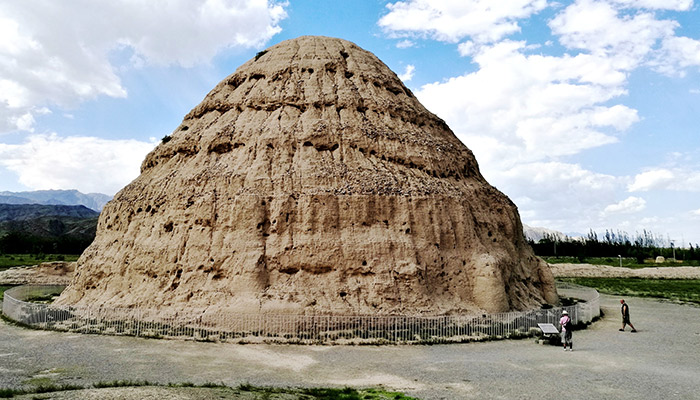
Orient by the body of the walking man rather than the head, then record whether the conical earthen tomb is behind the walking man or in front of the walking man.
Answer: in front

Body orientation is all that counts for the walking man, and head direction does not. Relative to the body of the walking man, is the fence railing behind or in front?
in front

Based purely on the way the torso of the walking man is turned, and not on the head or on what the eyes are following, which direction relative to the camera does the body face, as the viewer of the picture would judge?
to the viewer's left
